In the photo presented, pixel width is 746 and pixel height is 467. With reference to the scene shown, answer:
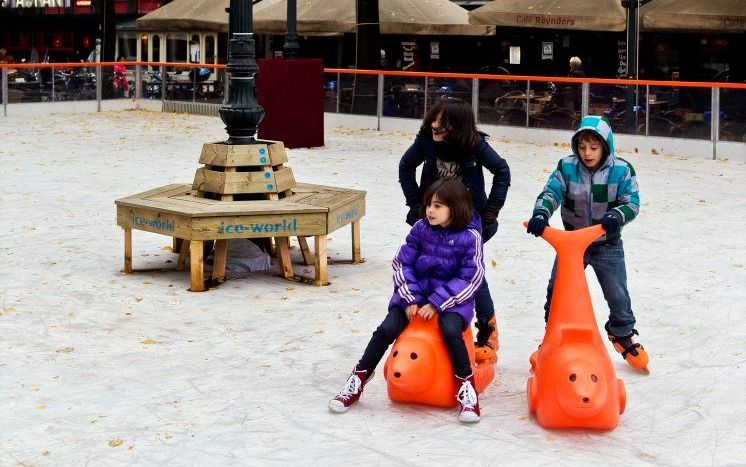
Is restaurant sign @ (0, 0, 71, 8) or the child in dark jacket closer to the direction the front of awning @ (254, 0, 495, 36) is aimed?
the child in dark jacket

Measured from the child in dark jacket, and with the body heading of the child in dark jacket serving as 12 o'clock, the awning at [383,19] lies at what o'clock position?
The awning is roughly at 6 o'clock from the child in dark jacket.

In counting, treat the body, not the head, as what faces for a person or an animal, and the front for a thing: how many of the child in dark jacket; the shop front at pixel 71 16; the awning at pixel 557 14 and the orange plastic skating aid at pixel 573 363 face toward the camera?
4

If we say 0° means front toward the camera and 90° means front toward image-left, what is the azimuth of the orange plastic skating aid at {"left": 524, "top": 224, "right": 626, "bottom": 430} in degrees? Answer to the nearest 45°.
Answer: approximately 0°

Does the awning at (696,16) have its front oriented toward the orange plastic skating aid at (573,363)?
yes

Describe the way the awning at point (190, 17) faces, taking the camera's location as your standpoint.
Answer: facing the viewer

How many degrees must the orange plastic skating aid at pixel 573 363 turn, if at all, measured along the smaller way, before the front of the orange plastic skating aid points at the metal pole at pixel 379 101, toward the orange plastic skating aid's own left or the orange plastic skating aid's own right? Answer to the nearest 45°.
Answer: approximately 180°

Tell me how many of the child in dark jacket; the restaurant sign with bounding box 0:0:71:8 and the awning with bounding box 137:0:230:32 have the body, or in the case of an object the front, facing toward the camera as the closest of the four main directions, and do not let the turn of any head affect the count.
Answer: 3

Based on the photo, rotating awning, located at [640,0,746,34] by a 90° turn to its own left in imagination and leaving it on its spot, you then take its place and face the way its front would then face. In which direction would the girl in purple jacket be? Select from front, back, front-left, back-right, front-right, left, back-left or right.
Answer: right

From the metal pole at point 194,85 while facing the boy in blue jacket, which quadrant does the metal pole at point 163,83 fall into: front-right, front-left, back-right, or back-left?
back-right

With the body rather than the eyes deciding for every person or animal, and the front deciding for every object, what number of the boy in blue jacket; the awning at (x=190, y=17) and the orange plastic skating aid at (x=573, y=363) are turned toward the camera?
3

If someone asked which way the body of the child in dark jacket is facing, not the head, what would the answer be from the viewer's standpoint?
toward the camera

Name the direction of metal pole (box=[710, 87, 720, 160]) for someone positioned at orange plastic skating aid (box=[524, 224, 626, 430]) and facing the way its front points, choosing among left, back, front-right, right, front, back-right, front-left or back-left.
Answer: back

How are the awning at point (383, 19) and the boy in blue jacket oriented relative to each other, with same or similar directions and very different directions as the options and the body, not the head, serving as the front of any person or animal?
same or similar directions
